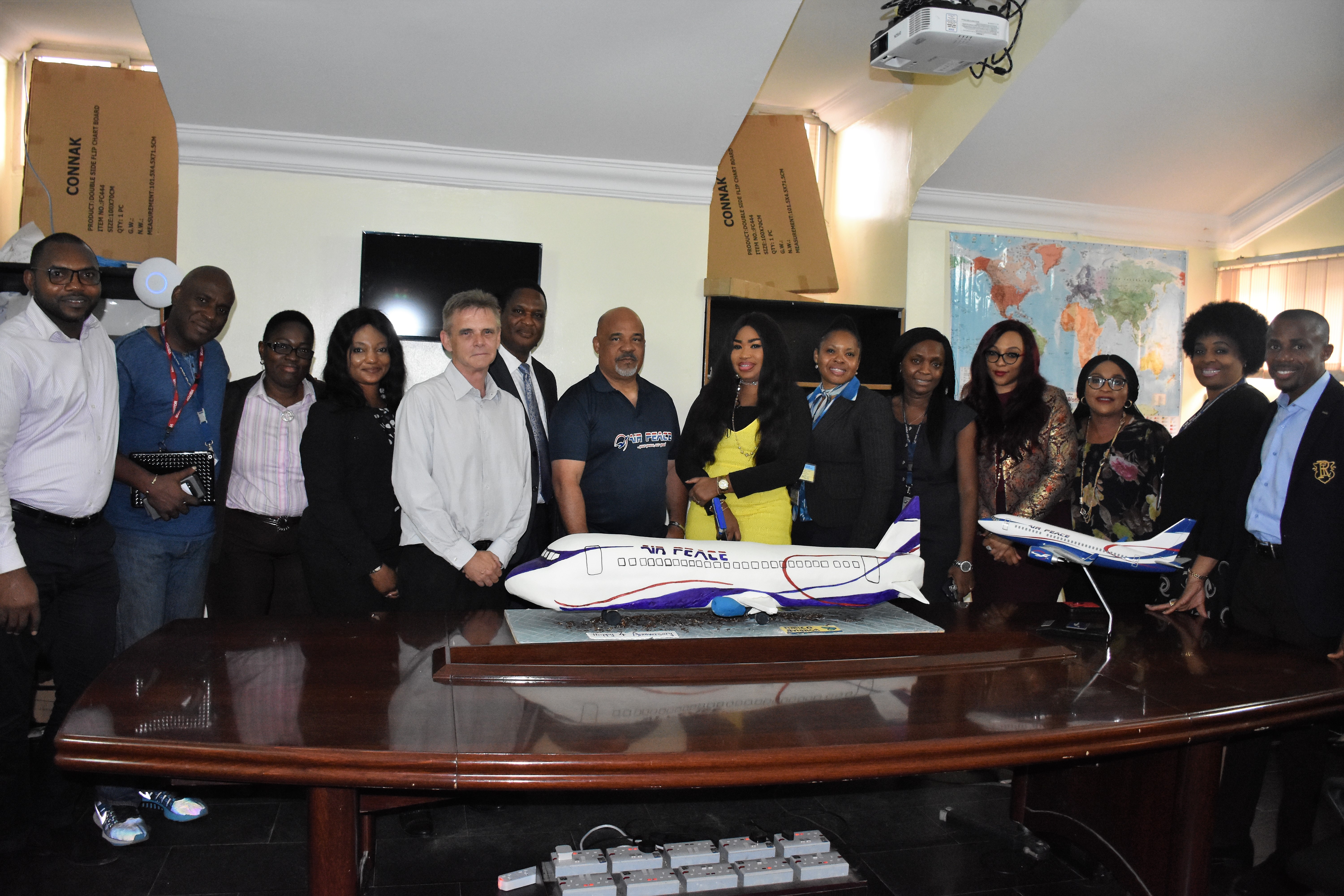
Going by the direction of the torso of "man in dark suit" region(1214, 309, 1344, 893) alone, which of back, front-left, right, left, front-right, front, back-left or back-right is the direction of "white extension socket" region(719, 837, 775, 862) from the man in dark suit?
front

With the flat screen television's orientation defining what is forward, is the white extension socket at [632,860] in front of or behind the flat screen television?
in front

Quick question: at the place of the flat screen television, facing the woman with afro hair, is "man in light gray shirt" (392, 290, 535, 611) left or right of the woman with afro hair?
right

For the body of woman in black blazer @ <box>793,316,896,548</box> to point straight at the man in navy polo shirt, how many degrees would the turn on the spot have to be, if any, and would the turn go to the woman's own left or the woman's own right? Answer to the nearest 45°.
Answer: approximately 45° to the woman's own right

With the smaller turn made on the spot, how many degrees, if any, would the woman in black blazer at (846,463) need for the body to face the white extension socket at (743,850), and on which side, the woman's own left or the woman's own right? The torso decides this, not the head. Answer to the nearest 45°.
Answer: approximately 45° to the woman's own left

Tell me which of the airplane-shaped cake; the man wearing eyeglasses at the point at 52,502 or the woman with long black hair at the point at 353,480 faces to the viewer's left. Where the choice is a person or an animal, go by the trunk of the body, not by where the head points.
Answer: the airplane-shaped cake

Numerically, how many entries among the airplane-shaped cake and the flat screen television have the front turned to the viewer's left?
1

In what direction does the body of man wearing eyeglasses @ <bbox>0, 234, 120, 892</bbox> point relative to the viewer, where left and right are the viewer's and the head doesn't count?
facing the viewer and to the right of the viewer

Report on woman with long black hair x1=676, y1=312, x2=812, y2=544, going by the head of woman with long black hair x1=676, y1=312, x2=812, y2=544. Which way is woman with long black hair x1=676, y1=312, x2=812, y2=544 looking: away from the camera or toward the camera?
toward the camera

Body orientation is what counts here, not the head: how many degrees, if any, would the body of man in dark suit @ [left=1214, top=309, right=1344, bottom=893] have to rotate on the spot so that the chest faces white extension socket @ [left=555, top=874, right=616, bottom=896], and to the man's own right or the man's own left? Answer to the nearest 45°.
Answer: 0° — they already face it

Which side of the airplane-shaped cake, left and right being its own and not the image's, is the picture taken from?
left

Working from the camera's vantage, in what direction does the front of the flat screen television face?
facing the viewer

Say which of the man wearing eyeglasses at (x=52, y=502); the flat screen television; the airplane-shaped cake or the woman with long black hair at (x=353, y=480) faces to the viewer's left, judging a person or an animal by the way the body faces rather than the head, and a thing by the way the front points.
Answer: the airplane-shaped cake

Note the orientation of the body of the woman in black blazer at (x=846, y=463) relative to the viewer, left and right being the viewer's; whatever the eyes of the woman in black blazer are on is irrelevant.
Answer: facing the viewer and to the left of the viewer

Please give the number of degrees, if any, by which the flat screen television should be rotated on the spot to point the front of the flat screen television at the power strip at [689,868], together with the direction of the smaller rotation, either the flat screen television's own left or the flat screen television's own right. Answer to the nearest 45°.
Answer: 0° — it already faces it
